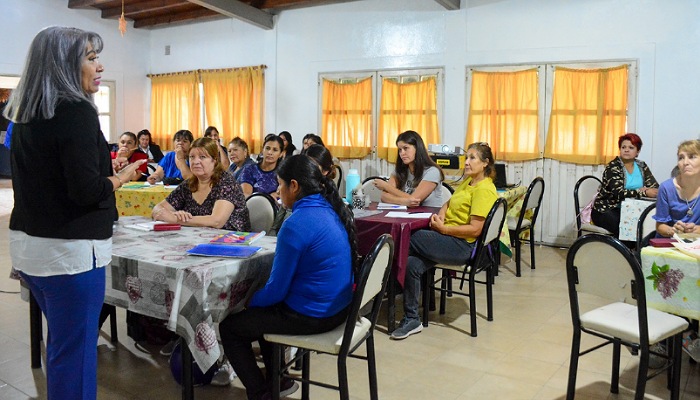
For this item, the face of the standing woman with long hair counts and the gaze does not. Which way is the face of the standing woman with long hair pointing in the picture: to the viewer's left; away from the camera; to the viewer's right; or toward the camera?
to the viewer's right

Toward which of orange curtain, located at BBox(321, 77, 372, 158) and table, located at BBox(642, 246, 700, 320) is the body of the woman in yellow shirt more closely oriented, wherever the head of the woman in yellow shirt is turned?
the orange curtain

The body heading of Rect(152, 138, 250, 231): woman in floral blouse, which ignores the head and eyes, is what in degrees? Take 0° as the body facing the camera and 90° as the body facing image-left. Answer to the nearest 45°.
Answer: approximately 45°

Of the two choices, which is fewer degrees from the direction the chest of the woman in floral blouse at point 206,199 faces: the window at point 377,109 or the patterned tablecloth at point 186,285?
the patterned tablecloth

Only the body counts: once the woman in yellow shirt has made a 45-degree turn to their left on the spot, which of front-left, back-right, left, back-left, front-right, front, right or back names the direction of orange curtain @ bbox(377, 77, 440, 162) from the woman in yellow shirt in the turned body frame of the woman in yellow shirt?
back-right

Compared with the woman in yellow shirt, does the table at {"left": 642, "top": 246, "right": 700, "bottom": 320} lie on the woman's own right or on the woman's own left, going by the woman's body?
on the woman's own left

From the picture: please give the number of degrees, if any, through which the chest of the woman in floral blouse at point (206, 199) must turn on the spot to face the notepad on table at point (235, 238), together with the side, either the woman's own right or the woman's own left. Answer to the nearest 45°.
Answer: approximately 45° to the woman's own left

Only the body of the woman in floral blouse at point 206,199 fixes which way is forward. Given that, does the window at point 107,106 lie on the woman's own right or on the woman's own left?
on the woman's own right

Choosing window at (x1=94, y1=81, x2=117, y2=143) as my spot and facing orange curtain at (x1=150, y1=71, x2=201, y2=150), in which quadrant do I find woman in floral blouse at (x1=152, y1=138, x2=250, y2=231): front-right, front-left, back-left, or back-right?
front-right

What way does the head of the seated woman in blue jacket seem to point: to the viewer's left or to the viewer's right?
to the viewer's left

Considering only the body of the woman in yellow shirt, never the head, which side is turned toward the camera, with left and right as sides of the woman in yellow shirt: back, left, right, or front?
left

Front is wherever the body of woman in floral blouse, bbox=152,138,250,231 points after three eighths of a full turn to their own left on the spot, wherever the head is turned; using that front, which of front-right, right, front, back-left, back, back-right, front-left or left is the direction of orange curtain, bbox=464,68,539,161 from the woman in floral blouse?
front-left

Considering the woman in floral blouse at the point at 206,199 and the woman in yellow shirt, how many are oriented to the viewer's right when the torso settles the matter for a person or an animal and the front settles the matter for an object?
0
